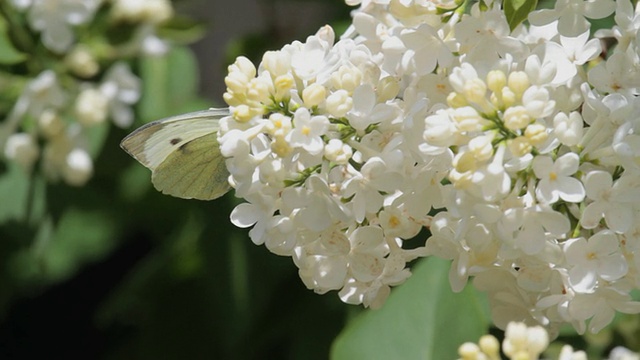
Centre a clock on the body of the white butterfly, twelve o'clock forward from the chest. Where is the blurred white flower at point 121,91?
The blurred white flower is roughly at 9 o'clock from the white butterfly.

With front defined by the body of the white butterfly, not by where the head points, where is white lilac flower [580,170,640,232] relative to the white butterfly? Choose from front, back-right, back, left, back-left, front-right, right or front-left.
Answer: front-right

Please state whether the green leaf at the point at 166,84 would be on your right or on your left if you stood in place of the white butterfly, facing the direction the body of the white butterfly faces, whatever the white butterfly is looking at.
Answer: on your left

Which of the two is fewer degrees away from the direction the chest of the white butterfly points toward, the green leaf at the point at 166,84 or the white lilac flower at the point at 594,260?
the white lilac flower

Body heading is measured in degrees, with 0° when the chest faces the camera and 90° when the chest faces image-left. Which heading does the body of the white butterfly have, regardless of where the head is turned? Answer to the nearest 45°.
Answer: approximately 270°

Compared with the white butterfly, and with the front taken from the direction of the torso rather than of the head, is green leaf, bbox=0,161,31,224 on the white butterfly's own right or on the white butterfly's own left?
on the white butterfly's own left

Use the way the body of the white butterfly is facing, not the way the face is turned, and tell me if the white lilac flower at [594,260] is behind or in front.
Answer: in front
